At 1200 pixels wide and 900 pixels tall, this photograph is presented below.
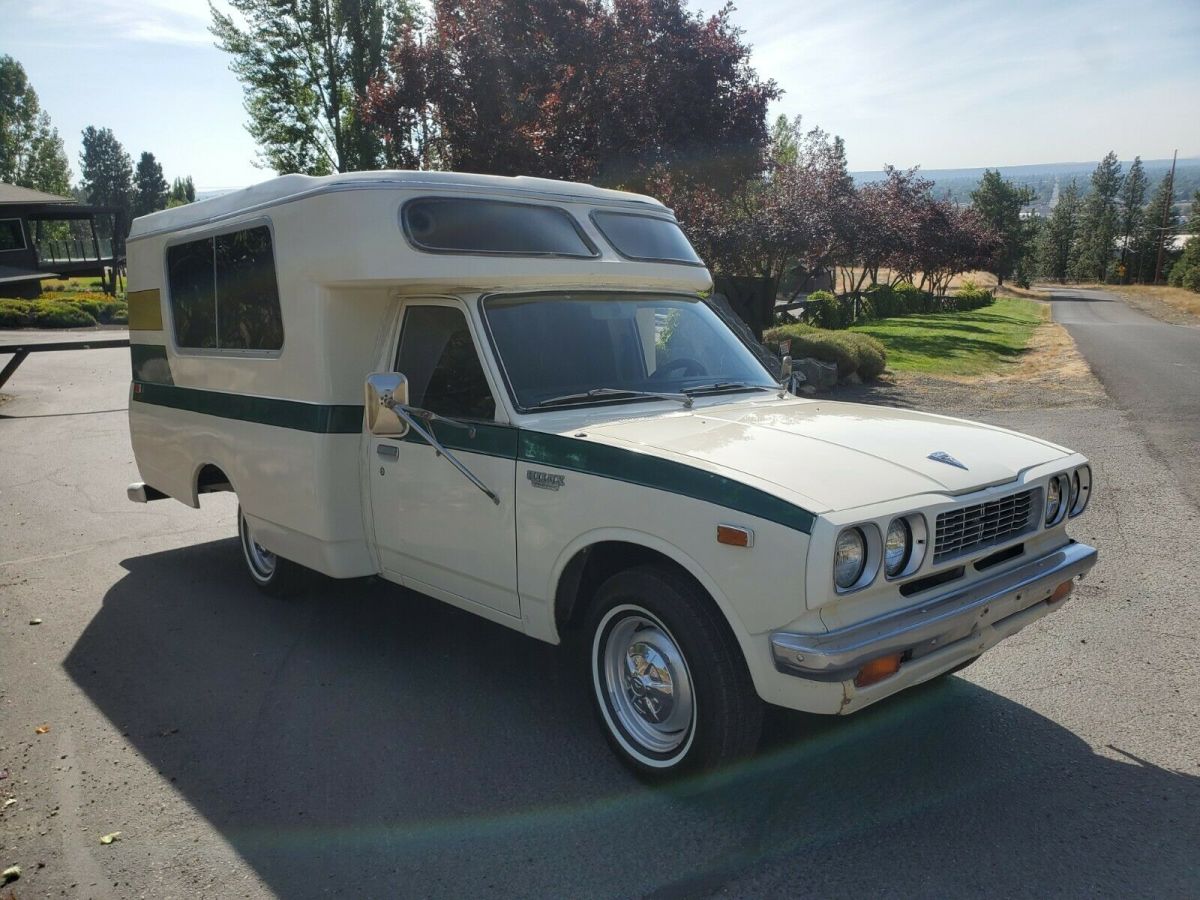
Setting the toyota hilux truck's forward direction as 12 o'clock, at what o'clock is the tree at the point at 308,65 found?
The tree is roughly at 7 o'clock from the toyota hilux truck.

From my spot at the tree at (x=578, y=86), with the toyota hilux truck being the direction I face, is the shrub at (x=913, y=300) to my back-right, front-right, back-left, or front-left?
back-left

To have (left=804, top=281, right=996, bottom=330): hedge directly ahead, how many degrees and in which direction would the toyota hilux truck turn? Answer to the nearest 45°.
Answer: approximately 135° to its left

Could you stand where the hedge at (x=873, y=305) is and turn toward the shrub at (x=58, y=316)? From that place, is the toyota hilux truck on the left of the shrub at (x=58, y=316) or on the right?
left

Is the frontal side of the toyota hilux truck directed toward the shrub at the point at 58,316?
no

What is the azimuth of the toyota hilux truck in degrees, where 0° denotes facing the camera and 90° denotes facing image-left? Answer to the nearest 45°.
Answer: approximately 315°

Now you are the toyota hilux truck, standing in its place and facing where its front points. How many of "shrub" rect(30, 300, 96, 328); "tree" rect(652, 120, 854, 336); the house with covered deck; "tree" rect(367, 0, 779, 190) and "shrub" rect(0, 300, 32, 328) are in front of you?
0

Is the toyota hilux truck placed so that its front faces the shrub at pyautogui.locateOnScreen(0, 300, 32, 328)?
no

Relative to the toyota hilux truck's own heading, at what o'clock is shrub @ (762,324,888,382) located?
The shrub is roughly at 8 o'clock from the toyota hilux truck.

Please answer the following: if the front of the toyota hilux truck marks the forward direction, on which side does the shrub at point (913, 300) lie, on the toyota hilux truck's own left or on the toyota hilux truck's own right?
on the toyota hilux truck's own left

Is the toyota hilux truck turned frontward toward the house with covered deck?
no

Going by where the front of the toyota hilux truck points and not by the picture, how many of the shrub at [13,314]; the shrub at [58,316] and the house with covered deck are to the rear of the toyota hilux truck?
3
